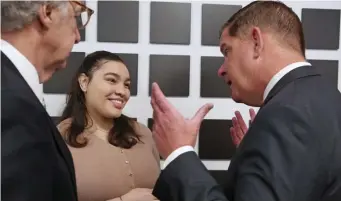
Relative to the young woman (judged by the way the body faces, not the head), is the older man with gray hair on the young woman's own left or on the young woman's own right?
on the young woman's own right

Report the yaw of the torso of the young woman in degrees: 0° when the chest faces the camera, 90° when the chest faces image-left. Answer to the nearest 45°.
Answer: approximately 315°

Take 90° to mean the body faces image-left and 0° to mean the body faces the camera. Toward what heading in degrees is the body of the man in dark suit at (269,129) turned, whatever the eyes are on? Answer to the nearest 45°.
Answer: approximately 135°
